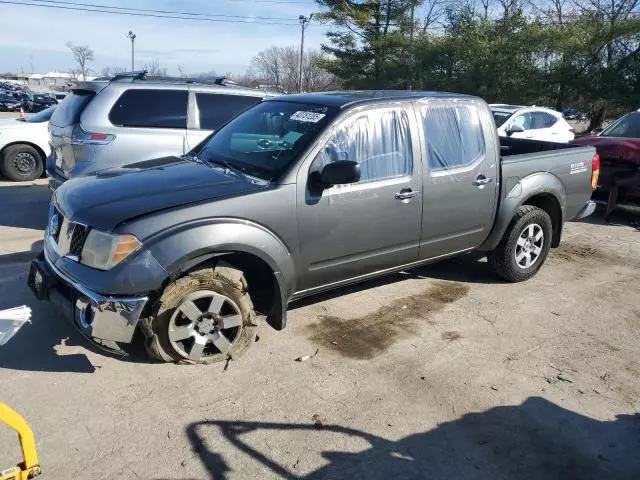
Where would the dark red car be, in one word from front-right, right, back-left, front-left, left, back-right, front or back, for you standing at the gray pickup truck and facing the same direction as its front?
back

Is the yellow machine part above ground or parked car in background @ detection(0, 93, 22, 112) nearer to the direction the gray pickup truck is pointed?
the yellow machine part above ground

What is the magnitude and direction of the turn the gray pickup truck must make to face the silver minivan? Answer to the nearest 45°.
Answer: approximately 90° to its right

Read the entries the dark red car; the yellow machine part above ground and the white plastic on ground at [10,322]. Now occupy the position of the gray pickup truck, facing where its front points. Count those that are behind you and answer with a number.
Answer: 1

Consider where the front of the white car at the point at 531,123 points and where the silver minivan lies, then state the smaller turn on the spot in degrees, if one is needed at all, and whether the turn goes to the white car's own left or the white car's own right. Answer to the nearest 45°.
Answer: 0° — it already faces it

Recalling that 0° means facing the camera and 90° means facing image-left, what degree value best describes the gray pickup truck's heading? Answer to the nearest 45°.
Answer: approximately 45°

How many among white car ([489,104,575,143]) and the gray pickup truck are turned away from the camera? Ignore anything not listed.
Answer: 0

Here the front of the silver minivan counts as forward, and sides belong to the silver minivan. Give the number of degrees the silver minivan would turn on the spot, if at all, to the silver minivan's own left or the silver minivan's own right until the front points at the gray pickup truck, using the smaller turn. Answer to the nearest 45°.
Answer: approximately 135° to the silver minivan's own right

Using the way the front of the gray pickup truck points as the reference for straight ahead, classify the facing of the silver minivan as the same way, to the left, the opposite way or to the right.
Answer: the opposite way

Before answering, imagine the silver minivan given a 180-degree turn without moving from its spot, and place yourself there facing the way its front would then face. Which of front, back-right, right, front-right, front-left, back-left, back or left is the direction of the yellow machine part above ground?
front-left

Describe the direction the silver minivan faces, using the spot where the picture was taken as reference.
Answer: facing away from the viewer and to the right of the viewer

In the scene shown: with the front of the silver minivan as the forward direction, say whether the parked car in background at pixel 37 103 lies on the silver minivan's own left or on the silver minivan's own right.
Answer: on the silver minivan's own left

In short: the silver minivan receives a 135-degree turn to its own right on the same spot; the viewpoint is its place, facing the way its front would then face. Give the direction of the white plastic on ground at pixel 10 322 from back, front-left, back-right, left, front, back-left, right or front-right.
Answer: front
